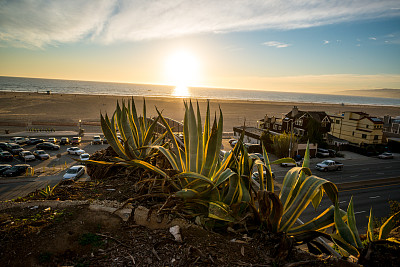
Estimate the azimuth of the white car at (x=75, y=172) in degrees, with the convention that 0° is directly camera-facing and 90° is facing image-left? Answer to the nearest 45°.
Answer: approximately 45°

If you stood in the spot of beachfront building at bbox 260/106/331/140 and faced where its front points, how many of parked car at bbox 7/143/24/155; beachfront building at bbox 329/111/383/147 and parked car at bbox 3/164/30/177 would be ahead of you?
2

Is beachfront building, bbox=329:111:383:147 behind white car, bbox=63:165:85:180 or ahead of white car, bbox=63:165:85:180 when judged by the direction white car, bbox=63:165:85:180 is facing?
behind

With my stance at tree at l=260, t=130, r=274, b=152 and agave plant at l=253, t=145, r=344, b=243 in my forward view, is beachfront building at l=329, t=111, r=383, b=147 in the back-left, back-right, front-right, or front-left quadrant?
back-left

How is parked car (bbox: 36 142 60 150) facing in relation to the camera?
to the viewer's right

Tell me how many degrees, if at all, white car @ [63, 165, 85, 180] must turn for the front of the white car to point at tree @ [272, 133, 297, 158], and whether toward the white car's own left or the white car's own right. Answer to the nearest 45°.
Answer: approximately 135° to the white car's own left

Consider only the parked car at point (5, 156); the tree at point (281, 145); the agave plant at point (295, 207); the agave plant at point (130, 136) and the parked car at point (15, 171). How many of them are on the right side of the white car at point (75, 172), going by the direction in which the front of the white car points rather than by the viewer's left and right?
2
